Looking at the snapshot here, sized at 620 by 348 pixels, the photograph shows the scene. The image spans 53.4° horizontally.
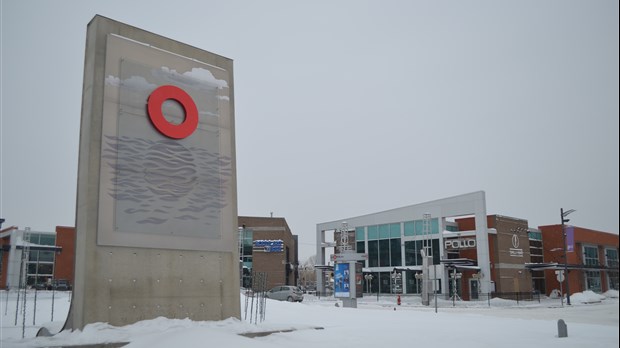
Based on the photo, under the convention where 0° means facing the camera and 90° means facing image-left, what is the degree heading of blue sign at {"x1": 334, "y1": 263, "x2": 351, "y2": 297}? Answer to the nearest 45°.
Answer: approximately 0°

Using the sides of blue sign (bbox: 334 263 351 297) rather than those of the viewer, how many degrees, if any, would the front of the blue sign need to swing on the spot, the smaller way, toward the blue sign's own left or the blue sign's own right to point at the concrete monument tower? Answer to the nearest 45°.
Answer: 0° — it already faces it

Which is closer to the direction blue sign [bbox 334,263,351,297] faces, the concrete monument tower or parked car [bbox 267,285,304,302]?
the concrete monument tower

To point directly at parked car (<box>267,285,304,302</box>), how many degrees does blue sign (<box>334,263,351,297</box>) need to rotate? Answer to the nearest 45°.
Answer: approximately 135° to its right
